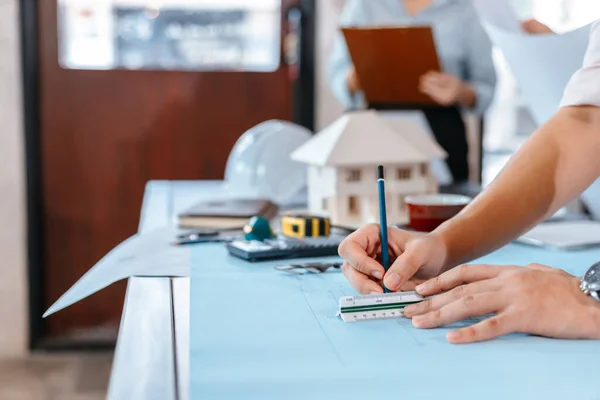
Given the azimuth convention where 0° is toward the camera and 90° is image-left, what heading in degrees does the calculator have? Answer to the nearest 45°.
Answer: approximately 270°

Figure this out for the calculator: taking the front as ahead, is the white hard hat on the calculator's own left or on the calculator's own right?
on the calculator's own left
